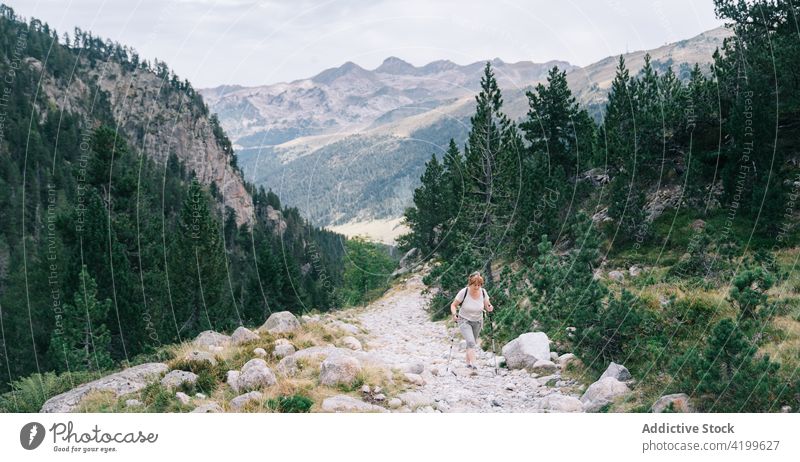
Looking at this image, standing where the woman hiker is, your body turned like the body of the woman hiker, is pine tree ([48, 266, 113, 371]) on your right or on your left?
on your right

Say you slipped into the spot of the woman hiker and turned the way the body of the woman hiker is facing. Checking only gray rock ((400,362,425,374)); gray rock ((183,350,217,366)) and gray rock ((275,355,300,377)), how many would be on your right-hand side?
3

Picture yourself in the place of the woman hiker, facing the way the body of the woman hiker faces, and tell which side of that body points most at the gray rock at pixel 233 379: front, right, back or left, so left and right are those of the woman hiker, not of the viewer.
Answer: right

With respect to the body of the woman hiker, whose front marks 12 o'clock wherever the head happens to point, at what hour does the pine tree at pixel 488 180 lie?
The pine tree is roughly at 6 o'clock from the woman hiker.

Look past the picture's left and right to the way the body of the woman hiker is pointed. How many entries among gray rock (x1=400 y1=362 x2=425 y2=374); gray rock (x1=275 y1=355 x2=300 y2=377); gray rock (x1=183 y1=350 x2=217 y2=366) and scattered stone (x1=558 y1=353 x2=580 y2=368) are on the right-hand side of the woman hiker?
3

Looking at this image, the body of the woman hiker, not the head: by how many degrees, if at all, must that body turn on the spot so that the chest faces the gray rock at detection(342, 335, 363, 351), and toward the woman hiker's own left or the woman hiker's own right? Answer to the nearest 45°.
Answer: approximately 135° to the woman hiker's own right

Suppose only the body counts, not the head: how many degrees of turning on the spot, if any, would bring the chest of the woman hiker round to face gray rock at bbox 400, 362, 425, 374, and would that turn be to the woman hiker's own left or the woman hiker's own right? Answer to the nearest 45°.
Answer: approximately 90° to the woman hiker's own right

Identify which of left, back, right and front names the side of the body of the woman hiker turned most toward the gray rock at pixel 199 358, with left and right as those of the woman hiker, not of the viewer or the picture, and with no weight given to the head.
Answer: right

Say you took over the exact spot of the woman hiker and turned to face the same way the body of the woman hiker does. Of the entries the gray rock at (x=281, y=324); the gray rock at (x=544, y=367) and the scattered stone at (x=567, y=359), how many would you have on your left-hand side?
2

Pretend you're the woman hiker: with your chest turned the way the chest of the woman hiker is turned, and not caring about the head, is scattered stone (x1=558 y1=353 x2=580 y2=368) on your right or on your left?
on your left

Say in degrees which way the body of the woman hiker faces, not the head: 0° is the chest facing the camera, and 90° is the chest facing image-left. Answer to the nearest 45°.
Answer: approximately 0°
